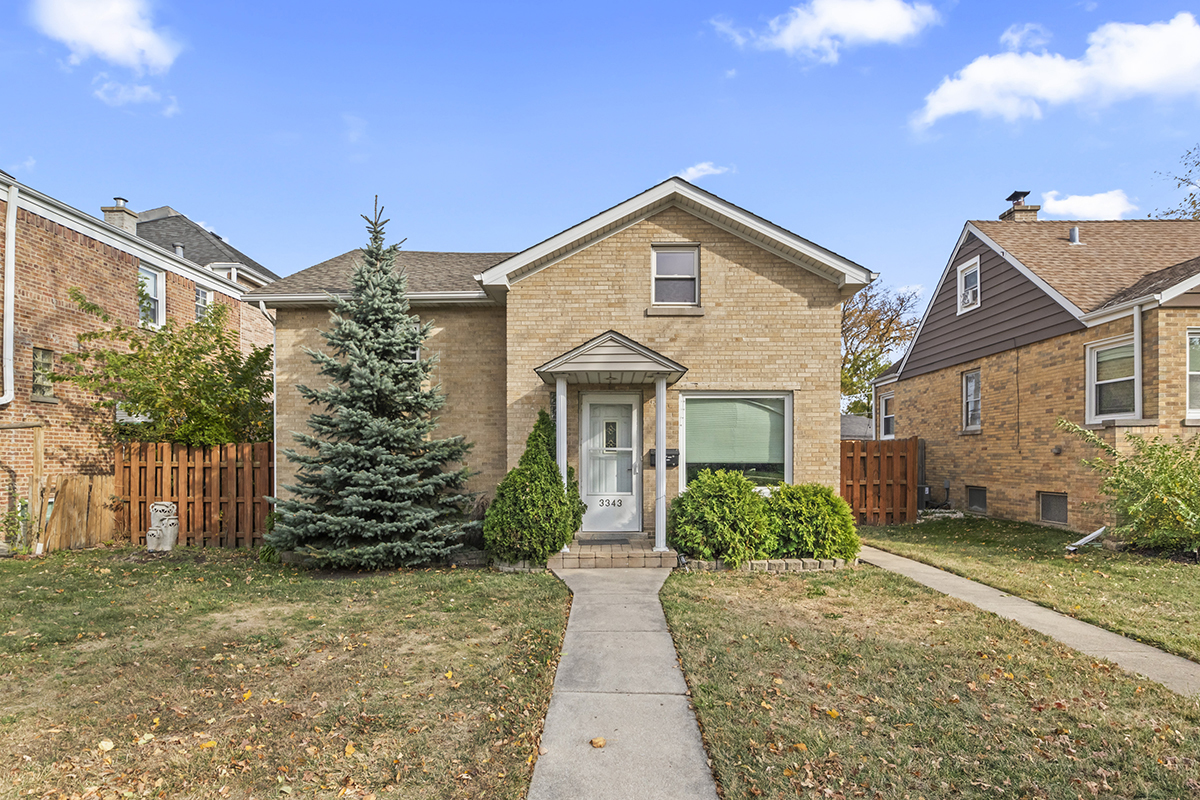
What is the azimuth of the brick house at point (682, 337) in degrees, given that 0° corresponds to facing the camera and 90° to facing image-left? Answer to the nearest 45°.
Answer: approximately 0°

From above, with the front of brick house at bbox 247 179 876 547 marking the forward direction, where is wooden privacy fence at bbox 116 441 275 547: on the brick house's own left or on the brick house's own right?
on the brick house's own right

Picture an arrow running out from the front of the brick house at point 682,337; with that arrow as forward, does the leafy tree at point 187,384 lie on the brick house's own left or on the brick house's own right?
on the brick house's own right

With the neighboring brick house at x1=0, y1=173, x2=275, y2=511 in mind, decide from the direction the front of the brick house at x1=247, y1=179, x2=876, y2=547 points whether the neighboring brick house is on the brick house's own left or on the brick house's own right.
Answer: on the brick house's own right

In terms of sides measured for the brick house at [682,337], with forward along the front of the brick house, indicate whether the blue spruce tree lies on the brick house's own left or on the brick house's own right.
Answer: on the brick house's own right

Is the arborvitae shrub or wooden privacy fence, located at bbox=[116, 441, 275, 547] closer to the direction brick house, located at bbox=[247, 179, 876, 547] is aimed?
the arborvitae shrub

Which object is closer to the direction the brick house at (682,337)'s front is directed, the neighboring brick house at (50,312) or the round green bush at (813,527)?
the round green bush

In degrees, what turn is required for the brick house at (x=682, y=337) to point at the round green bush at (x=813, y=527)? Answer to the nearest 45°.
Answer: approximately 45° to its left

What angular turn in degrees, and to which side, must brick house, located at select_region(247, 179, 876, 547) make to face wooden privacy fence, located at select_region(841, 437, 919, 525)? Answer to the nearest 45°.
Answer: approximately 135° to its left
